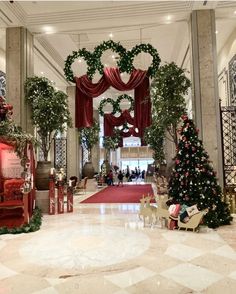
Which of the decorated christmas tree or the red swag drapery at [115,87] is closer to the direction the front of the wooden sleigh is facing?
the red swag drapery

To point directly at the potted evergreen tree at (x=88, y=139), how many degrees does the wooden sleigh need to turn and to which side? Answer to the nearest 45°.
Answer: approximately 45° to its right

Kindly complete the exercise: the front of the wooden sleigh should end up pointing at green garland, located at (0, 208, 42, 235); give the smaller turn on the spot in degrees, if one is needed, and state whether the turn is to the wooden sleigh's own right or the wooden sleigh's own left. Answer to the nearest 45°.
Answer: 0° — it already faces it

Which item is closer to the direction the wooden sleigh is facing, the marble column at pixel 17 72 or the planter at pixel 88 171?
the marble column

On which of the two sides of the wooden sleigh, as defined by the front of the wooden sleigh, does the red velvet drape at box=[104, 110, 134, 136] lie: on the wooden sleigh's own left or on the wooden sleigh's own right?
on the wooden sleigh's own right

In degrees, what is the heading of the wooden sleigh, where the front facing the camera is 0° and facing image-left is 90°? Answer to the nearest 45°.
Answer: approximately 90°

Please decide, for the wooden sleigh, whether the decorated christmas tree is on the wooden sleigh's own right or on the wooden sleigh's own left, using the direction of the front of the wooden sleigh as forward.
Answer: on the wooden sleigh's own right
